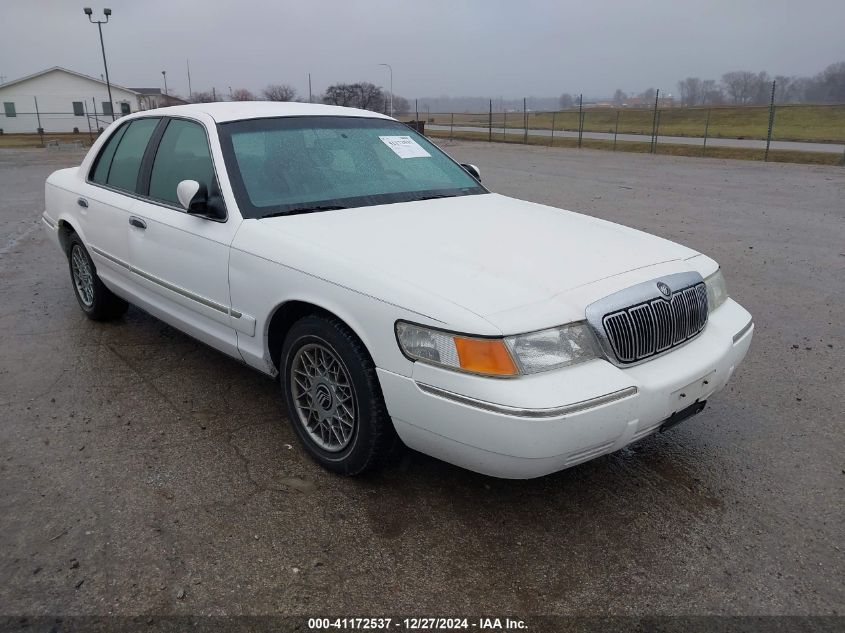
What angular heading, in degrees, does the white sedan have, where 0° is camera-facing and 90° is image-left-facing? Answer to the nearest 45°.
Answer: approximately 315°

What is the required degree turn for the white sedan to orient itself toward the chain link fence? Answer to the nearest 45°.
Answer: approximately 90° to its left

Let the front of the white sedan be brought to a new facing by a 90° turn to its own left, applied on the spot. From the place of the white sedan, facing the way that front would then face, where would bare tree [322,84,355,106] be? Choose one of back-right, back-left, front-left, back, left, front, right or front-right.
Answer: front-left

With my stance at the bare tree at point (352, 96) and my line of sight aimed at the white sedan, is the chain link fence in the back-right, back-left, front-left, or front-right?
front-left
